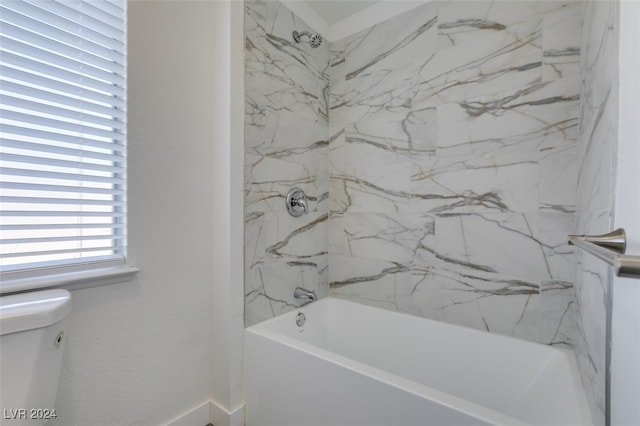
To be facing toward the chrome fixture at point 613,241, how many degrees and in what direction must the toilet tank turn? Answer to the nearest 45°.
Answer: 0° — it already faces it

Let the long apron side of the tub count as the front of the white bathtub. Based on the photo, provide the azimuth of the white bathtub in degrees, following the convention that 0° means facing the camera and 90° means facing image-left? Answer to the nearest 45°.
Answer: approximately 45°

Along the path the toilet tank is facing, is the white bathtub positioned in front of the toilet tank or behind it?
in front

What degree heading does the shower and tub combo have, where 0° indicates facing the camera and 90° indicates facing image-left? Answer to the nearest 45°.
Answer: approximately 45°

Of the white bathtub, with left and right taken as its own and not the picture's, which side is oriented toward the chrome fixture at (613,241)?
left

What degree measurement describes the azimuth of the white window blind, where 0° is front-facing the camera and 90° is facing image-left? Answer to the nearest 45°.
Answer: approximately 315°

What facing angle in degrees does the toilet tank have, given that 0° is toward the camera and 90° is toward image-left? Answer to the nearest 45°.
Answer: approximately 315°

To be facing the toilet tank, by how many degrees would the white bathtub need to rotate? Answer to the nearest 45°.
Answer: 0° — it already faces it
